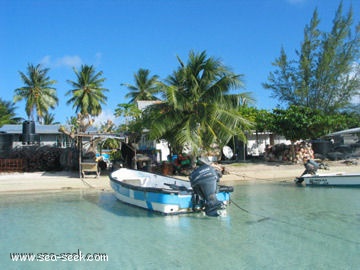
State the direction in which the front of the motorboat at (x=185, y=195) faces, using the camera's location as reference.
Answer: facing away from the viewer and to the left of the viewer

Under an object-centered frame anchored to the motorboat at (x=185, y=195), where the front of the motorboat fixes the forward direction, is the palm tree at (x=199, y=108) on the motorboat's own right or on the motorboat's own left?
on the motorboat's own right

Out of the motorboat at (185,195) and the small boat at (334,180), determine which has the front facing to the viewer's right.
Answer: the small boat

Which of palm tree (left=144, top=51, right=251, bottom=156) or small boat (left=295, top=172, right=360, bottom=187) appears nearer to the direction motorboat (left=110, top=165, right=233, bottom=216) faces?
the palm tree

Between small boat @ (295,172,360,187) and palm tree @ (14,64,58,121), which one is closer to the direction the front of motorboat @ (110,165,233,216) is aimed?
the palm tree

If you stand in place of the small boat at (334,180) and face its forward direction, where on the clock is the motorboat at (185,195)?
The motorboat is roughly at 4 o'clock from the small boat.

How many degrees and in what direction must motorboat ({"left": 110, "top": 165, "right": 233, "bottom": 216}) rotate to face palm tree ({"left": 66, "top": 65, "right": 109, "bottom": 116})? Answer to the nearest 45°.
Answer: approximately 45° to its right

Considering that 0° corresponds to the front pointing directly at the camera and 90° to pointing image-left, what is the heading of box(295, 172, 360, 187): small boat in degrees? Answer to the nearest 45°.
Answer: approximately 270°

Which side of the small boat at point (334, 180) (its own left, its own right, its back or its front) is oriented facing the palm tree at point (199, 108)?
back

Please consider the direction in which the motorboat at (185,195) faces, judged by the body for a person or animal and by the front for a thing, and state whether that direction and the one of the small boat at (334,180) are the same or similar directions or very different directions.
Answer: very different directions

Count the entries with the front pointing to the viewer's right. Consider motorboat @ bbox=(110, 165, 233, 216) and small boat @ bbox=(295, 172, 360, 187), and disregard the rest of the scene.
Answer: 1
